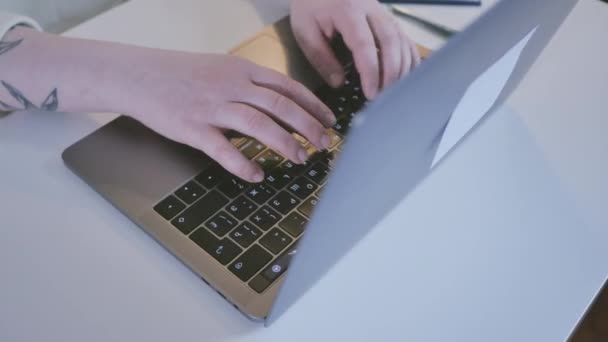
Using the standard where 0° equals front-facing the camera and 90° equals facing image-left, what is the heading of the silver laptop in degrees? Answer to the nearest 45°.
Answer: approximately 135°
